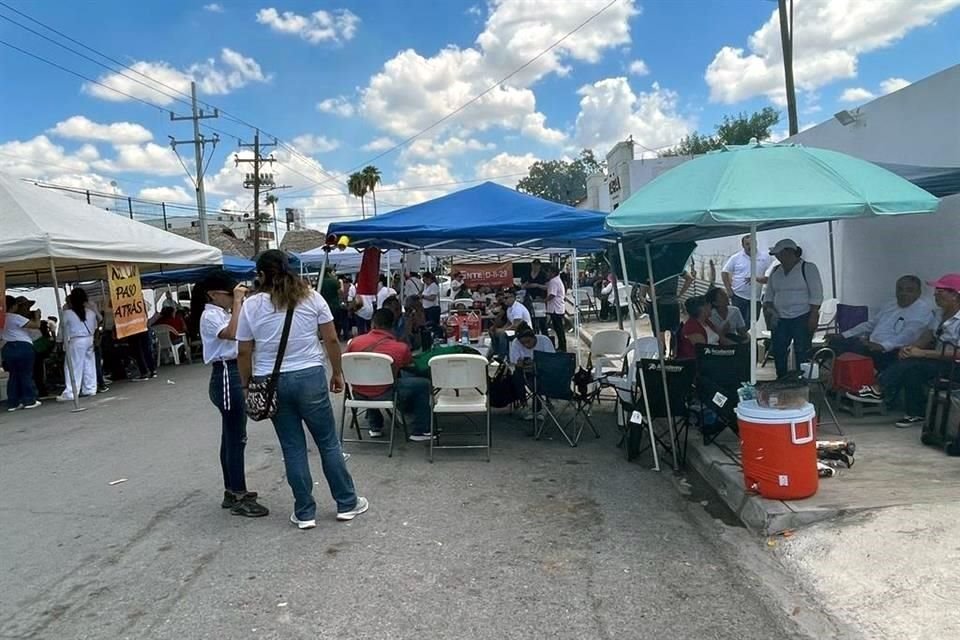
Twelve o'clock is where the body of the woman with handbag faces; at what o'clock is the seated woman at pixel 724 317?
The seated woman is roughly at 2 o'clock from the woman with handbag.

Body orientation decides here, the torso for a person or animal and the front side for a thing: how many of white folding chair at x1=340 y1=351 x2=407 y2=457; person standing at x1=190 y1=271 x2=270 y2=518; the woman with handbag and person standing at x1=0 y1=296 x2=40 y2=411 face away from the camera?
2

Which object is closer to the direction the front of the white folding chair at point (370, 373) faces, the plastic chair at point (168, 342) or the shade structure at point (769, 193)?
the plastic chair

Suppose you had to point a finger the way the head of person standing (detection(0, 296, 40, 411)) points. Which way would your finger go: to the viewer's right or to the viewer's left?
to the viewer's right

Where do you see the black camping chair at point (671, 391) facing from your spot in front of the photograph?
facing away from the viewer and to the left of the viewer

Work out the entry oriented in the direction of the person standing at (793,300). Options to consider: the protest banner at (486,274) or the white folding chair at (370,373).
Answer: the protest banner

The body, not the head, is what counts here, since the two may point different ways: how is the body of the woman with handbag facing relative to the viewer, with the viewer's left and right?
facing away from the viewer

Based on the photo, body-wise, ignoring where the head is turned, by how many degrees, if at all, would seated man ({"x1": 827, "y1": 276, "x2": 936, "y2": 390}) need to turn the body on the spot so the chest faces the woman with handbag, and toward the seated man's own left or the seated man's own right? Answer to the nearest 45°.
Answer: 0° — they already face them

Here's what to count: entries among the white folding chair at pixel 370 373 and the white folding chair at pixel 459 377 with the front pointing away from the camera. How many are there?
2

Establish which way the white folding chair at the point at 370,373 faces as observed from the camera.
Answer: facing away from the viewer

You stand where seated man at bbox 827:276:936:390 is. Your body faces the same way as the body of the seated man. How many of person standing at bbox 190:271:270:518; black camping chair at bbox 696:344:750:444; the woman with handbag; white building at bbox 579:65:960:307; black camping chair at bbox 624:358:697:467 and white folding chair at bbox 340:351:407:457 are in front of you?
5

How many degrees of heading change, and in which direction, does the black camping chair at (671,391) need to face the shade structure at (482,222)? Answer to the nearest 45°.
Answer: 0° — it already faces it

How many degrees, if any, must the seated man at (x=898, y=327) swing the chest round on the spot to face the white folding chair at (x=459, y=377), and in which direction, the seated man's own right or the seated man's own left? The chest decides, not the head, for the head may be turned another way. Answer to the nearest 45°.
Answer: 0° — they already face it

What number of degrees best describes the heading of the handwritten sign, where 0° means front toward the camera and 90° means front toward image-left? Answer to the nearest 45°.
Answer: approximately 0°

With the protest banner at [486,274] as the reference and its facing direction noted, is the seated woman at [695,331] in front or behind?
in front
